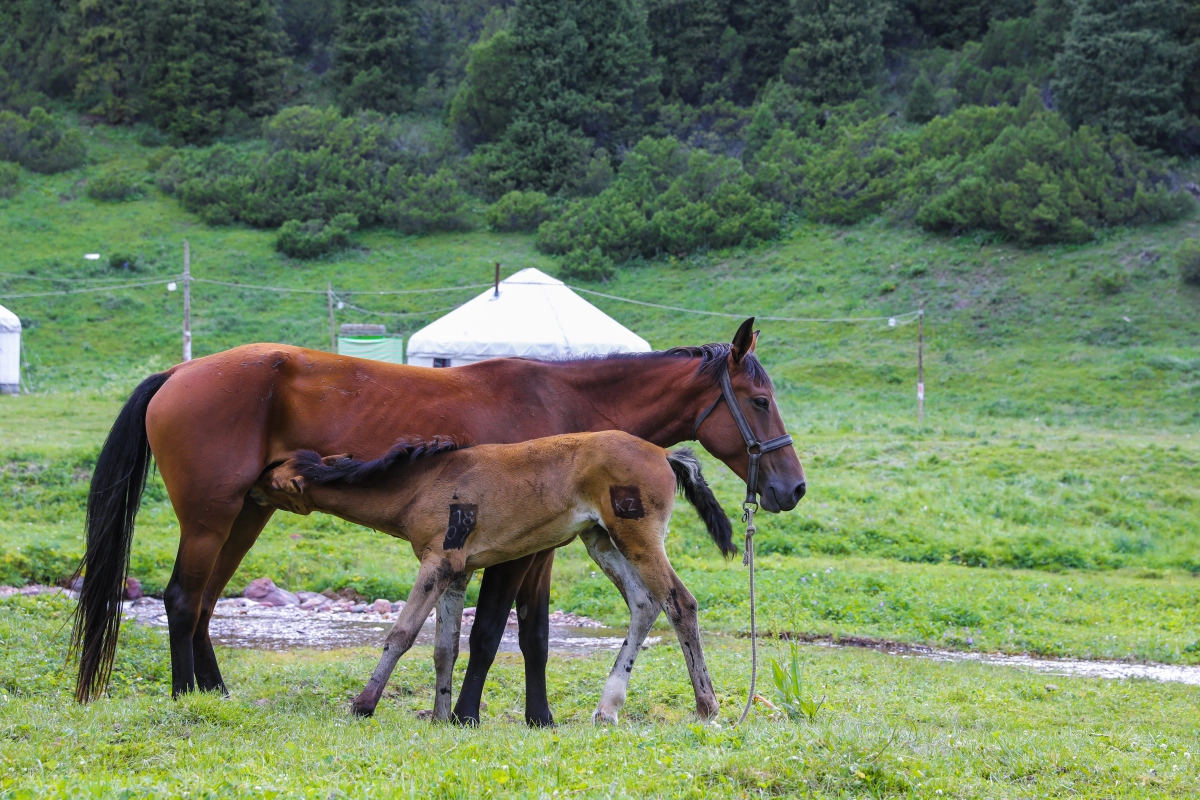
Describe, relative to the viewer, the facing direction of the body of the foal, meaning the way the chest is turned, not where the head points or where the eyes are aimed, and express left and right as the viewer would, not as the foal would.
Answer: facing to the left of the viewer

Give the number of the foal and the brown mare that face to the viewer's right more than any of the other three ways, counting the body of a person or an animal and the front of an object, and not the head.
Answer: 1

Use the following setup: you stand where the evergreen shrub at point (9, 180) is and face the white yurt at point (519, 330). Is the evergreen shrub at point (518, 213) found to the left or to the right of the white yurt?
left

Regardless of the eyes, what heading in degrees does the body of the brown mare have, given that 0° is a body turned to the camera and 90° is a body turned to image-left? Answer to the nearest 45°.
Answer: approximately 270°

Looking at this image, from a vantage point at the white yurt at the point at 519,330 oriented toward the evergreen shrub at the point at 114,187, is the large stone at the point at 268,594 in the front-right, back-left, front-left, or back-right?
back-left

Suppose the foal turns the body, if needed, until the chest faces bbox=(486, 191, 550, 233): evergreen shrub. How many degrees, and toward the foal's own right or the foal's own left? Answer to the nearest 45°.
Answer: approximately 90° to the foal's own right

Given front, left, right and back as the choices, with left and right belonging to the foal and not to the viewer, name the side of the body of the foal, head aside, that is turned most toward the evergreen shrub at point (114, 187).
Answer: right

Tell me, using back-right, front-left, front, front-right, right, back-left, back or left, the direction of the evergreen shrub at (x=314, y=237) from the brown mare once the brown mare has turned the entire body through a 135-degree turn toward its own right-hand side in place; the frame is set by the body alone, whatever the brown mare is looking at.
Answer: back-right

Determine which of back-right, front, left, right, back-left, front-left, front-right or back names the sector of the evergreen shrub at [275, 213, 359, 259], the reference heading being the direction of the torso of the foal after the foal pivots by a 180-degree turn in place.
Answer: left

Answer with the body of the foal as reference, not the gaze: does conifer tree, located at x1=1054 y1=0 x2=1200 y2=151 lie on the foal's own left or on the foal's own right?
on the foal's own right

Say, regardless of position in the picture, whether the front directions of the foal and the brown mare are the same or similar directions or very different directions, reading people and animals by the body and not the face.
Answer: very different directions

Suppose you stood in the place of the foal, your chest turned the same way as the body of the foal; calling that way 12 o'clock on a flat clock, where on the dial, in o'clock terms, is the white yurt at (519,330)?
The white yurt is roughly at 3 o'clock from the foal.
